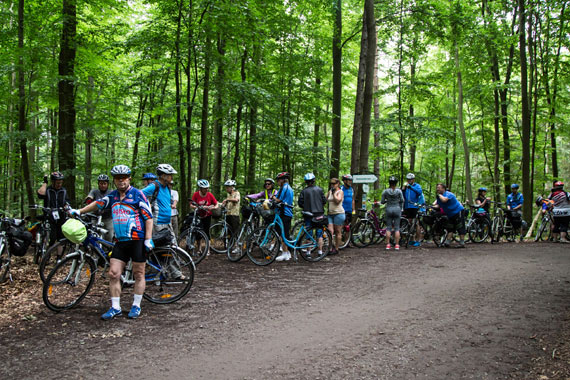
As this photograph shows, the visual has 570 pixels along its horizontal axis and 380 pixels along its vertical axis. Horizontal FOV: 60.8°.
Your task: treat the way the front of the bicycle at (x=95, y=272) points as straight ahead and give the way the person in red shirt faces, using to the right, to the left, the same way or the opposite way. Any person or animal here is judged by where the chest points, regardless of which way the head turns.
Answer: to the left

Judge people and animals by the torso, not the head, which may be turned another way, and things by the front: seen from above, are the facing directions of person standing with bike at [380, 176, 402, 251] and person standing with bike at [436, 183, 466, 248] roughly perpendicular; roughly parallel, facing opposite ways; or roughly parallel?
roughly perpendicular

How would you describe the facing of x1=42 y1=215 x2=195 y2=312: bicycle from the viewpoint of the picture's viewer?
facing to the left of the viewer

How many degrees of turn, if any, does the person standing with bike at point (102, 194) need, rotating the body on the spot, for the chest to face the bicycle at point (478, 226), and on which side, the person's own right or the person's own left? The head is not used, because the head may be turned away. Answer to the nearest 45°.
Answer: approximately 90° to the person's own left

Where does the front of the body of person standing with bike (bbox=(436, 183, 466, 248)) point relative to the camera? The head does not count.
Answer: to the viewer's left

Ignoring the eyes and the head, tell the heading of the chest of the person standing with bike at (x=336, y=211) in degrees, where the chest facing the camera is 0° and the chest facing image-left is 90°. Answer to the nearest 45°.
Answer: approximately 45°

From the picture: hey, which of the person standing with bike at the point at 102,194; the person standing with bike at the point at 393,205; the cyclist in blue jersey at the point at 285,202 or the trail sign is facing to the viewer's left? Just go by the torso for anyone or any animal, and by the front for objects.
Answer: the cyclist in blue jersey

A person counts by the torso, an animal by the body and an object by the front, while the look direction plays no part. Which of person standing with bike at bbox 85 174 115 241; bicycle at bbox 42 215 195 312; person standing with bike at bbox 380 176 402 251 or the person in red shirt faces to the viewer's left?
the bicycle

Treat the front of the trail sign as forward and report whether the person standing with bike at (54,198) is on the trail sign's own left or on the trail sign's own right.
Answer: on the trail sign's own right
